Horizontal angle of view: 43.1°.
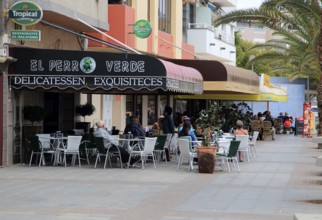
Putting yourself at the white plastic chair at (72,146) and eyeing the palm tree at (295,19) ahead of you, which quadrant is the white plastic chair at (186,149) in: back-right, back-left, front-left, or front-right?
front-right

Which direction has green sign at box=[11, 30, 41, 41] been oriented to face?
toward the camera

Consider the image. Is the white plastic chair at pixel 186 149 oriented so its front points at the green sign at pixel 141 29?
no

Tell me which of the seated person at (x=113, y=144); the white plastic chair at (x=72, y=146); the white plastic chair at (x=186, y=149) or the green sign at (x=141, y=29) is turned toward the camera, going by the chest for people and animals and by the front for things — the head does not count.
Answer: the green sign

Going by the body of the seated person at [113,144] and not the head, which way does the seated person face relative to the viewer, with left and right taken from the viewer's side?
facing to the right of the viewer

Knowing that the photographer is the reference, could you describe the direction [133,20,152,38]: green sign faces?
facing the viewer

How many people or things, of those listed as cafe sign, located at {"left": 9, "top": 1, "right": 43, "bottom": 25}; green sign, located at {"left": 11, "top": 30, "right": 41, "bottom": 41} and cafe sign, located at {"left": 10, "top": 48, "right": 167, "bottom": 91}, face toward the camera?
3

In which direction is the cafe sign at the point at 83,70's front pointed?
toward the camera
